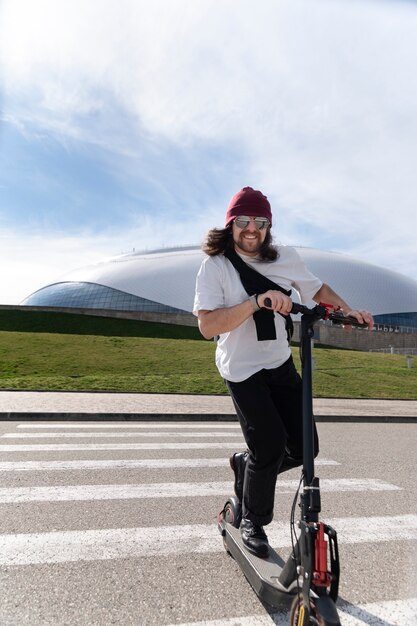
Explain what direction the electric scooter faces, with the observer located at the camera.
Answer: facing the viewer and to the right of the viewer
